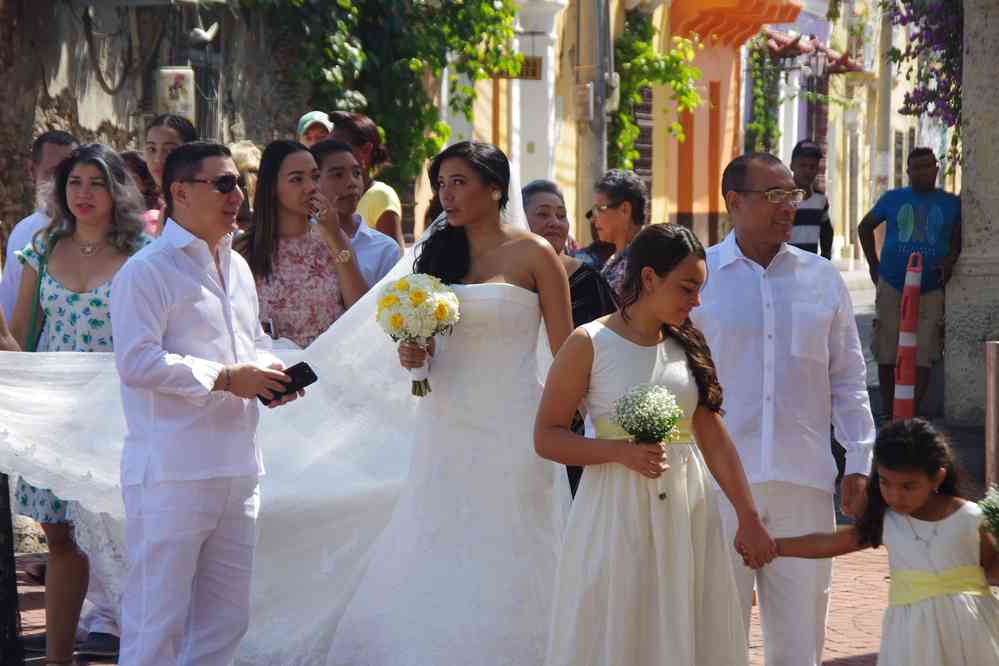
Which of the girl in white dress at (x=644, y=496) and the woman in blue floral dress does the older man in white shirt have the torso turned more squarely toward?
the girl in white dress

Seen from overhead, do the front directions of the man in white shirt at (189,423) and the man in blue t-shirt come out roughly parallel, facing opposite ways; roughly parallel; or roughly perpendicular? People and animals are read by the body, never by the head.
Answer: roughly perpendicular

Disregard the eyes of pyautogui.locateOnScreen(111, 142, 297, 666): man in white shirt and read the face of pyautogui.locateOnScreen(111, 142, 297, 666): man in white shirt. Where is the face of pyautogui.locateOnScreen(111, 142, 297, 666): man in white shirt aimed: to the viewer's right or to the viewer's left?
to the viewer's right

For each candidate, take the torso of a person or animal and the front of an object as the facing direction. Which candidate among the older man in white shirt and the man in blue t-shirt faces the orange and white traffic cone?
the man in blue t-shirt

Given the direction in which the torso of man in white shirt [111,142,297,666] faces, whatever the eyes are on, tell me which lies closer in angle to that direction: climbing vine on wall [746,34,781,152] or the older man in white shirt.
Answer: the older man in white shirt

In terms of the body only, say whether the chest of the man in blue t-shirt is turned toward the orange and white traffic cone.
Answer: yes

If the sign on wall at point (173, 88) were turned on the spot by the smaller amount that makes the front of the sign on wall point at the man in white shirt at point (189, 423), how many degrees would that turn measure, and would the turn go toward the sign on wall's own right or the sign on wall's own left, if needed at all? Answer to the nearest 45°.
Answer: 0° — it already faces them

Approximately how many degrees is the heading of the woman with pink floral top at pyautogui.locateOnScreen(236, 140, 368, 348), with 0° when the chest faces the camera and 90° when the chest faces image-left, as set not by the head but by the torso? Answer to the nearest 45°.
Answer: approximately 315°

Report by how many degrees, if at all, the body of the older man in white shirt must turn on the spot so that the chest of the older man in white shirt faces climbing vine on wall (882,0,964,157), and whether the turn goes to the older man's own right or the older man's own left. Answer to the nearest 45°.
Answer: approximately 180°

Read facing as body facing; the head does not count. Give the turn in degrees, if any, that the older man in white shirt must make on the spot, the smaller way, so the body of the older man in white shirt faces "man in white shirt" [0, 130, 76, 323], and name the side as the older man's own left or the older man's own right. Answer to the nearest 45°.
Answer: approximately 90° to the older man's own right

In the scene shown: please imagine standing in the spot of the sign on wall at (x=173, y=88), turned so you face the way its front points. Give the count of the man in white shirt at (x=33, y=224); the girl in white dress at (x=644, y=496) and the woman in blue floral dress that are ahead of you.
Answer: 3

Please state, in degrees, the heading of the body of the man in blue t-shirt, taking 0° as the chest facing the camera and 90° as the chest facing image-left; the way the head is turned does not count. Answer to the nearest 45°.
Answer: approximately 0°
